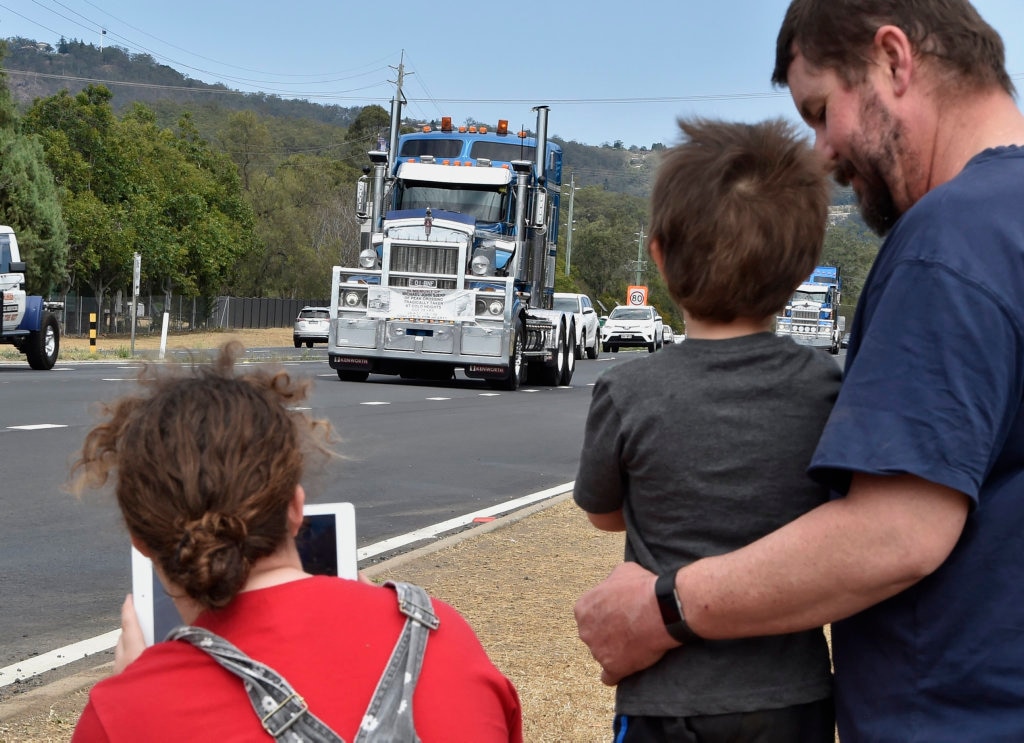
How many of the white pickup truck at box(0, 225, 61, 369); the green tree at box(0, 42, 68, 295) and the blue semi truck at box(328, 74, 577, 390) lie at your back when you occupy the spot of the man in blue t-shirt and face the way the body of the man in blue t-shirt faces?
0

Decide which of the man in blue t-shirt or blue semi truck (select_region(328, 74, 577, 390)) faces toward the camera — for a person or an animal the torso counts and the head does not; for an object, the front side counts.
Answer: the blue semi truck

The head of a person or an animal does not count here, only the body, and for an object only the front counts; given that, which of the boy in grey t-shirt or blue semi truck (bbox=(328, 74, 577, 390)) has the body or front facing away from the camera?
the boy in grey t-shirt

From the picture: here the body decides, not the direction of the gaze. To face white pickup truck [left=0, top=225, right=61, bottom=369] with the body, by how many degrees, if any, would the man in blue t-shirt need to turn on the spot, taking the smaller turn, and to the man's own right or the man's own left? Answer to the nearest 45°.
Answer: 0° — they already face it

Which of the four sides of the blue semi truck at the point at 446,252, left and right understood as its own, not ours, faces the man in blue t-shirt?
front

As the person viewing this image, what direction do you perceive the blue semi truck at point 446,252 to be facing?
facing the viewer

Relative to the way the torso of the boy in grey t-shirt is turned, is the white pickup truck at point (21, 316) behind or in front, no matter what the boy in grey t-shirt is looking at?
in front

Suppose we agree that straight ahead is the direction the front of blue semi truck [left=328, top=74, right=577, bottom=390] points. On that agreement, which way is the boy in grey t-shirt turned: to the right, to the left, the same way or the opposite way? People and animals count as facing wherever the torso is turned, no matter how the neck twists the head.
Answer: the opposite way

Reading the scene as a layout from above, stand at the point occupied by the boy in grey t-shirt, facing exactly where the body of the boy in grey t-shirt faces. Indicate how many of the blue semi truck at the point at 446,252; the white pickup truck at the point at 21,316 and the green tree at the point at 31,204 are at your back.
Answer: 0

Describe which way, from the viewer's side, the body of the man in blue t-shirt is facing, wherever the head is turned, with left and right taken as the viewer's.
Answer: facing away from the viewer and to the left of the viewer

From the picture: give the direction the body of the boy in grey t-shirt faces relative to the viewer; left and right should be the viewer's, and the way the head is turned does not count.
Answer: facing away from the viewer

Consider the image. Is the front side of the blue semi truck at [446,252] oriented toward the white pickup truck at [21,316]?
no

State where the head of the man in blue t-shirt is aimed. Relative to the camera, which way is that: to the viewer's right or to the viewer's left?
to the viewer's left

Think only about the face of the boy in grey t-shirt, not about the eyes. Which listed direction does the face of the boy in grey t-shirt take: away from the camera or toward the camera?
away from the camera

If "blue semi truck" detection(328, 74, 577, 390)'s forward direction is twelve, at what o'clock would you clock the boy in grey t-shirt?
The boy in grey t-shirt is roughly at 12 o'clock from the blue semi truck.

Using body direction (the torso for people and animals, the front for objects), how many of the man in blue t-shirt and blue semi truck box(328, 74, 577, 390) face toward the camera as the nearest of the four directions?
1

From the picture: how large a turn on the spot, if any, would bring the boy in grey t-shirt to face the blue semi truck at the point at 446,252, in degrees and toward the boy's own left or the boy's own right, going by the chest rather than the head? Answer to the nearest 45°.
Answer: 0° — they already face it
